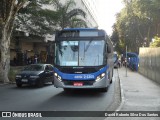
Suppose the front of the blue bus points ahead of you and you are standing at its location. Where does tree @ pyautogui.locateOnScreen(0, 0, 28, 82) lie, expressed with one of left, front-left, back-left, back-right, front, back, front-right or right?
back-right

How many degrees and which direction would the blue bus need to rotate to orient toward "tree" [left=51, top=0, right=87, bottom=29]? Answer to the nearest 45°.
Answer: approximately 180°

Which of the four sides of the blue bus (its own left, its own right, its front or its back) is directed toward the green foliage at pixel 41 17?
right

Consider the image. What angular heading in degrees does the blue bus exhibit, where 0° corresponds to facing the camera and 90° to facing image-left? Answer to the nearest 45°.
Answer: approximately 0°
